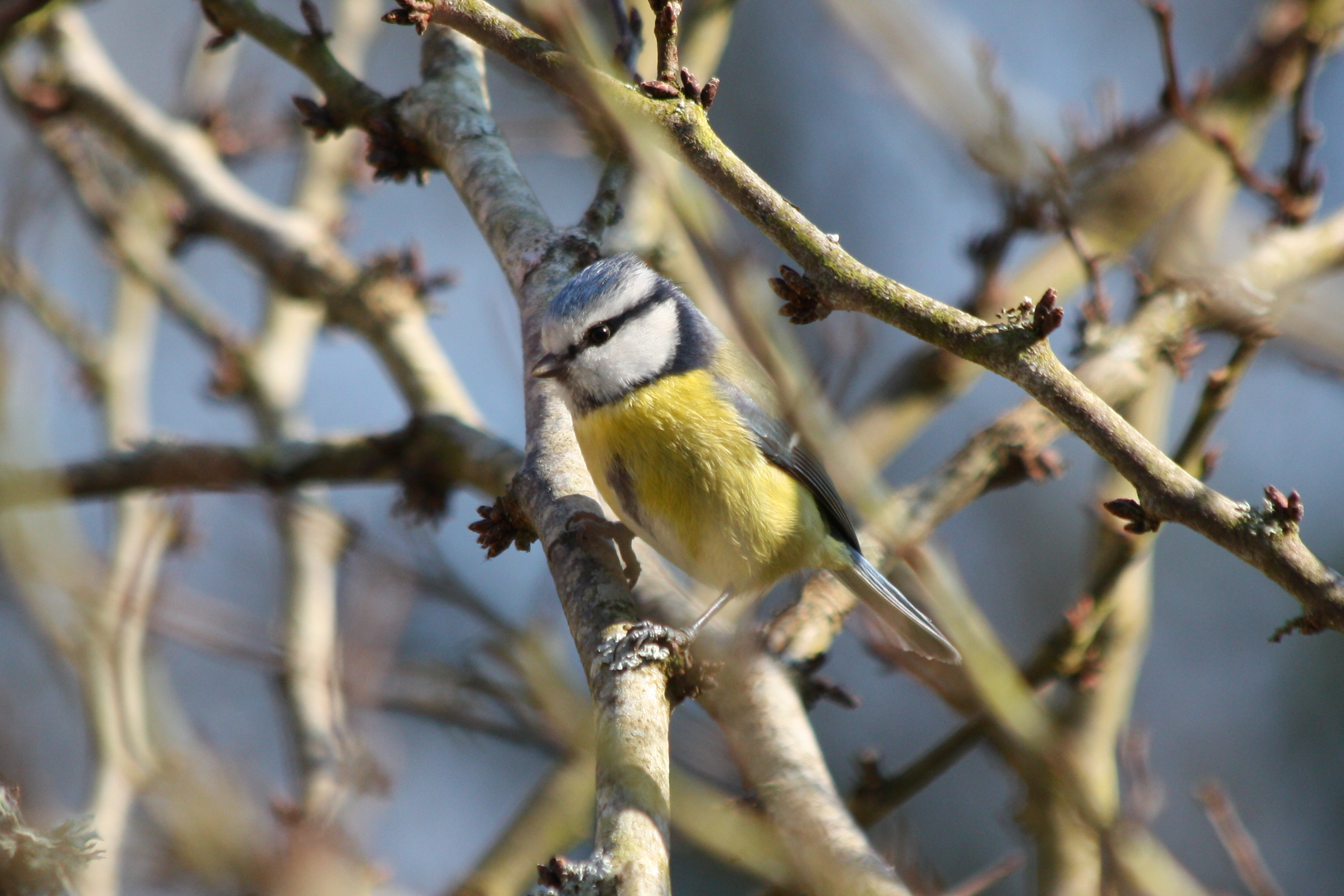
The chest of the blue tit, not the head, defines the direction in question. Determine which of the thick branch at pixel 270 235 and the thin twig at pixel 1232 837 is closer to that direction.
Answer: the thick branch

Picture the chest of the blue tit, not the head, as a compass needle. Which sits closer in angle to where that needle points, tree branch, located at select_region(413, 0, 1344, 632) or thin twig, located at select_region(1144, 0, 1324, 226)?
the tree branch

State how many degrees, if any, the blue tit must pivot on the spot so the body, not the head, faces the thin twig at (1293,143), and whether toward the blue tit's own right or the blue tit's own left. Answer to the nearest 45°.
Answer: approximately 135° to the blue tit's own left

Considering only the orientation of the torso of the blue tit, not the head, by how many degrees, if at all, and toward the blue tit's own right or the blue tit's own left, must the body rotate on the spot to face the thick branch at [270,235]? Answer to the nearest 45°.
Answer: approximately 45° to the blue tit's own right

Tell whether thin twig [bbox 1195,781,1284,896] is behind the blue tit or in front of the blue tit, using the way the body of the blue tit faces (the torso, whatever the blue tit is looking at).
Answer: behind

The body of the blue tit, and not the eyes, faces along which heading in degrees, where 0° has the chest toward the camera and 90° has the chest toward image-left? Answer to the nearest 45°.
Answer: approximately 45°
